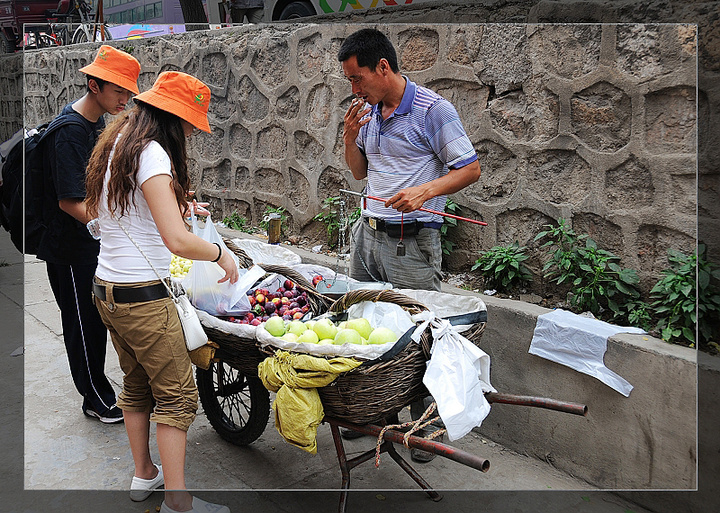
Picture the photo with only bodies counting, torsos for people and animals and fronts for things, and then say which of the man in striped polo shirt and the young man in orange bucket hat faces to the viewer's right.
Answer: the young man in orange bucket hat

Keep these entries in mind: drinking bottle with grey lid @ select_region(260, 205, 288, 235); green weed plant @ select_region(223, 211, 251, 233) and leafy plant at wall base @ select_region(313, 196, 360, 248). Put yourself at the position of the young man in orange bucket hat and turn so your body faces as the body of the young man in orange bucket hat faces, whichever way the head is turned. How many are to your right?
0

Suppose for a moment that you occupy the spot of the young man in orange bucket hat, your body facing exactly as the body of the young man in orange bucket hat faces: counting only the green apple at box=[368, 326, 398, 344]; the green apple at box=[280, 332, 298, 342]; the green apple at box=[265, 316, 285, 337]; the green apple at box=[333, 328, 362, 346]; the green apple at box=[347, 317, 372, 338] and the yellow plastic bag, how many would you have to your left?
0

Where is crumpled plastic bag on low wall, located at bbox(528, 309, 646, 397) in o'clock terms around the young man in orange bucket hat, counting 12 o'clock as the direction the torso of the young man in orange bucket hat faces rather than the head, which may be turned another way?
The crumpled plastic bag on low wall is roughly at 1 o'clock from the young man in orange bucket hat.

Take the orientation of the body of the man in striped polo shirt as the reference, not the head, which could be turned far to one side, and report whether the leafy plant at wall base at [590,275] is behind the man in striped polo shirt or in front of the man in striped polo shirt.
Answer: behind

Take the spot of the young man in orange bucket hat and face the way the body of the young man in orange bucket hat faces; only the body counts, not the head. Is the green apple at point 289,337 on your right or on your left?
on your right

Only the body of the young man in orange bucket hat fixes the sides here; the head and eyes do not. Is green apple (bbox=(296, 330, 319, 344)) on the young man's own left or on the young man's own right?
on the young man's own right

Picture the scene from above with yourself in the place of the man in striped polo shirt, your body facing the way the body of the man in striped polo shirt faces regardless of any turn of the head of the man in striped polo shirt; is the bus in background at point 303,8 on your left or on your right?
on your right

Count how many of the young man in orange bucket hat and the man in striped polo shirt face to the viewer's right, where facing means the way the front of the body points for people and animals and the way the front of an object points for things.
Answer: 1

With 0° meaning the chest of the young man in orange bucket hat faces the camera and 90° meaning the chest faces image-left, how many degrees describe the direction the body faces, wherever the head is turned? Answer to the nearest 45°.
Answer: approximately 270°

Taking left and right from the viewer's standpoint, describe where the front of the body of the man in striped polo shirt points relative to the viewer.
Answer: facing the viewer and to the left of the viewer

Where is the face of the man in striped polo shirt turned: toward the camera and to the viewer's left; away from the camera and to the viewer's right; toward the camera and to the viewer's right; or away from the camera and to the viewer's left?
toward the camera and to the viewer's left

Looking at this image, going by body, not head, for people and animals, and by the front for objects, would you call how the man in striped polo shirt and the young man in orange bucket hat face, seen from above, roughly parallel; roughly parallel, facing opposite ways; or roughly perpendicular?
roughly parallel, facing opposite ways

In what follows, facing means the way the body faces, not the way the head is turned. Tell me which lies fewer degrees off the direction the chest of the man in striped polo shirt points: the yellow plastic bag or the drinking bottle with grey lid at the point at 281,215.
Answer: the yellow plastic bag

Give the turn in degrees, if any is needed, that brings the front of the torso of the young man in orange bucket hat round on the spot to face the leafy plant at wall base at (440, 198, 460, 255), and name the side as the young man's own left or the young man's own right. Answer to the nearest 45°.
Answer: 0° — they already face it

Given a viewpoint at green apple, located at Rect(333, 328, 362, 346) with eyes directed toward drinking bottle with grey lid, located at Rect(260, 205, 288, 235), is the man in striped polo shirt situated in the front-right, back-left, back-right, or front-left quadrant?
front-right
